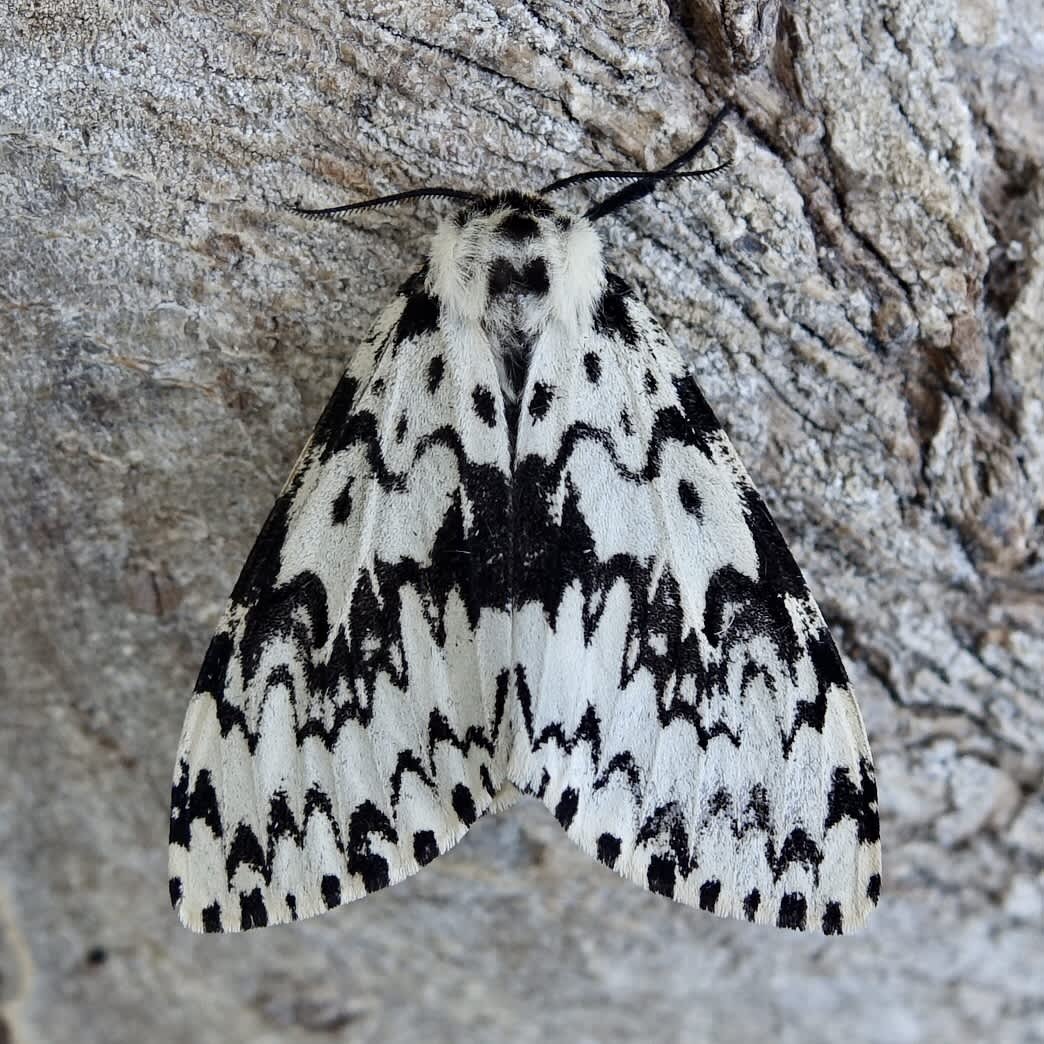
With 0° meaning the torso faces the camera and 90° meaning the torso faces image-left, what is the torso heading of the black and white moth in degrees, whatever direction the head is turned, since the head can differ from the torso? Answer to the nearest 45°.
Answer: approximately 180°
